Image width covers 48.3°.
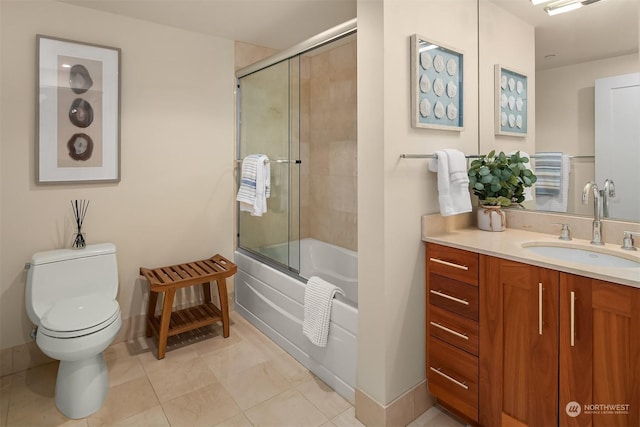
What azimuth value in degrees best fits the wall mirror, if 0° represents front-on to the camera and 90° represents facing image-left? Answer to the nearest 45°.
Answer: approximately 45°

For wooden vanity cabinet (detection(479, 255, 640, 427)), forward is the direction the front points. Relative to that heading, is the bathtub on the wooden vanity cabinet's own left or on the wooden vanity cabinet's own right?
on the wooden vanity cabinet's own right

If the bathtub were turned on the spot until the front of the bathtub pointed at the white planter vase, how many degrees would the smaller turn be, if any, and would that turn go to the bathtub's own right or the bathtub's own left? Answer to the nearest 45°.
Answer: approximately 90° to the bathtub's own left
